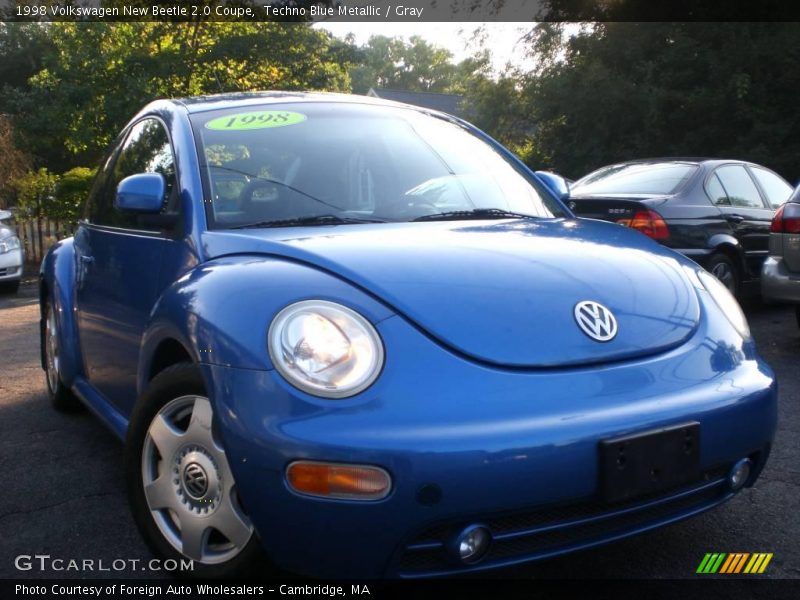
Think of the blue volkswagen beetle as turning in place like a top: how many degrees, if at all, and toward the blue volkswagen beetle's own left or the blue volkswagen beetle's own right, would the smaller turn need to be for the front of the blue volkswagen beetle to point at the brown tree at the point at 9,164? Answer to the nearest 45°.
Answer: approximately 180°

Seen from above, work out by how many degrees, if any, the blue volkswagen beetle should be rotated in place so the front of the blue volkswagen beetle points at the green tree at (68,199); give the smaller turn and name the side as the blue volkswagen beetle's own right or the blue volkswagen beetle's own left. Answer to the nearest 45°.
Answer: approximately 180°

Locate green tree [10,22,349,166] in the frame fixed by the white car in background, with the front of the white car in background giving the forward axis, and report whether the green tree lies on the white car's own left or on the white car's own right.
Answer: on the white car's own left

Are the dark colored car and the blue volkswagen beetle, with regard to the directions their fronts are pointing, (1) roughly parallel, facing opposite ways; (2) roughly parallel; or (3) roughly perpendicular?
roughly perpendicular

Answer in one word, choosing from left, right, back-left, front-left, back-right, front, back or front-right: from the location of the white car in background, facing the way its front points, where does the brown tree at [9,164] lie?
back-left

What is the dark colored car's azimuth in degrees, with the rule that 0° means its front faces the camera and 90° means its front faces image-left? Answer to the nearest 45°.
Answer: approximately 225°

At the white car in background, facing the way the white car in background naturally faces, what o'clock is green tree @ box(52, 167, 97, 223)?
The green tree is roughly at 8 o'clock from the white car in background.

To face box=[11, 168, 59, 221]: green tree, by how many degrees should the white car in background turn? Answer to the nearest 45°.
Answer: approximately 135° to its left
